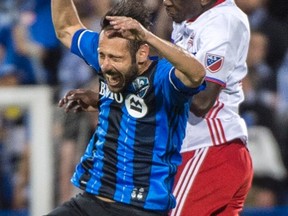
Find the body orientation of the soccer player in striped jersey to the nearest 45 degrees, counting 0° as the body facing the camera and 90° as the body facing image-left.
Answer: approximately 45°

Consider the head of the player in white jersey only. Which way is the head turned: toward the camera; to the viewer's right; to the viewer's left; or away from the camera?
to the viewer's left

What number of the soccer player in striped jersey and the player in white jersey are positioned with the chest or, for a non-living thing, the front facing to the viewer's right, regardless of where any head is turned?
0

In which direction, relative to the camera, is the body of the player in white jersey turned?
to the viewer's left
